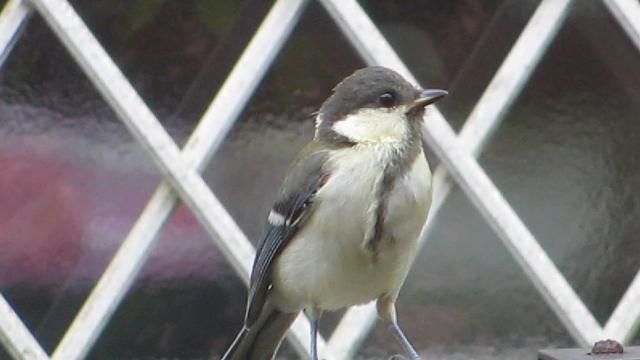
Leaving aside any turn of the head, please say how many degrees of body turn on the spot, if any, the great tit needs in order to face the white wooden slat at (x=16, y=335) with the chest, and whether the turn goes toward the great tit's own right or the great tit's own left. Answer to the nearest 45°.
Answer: approximately 180°

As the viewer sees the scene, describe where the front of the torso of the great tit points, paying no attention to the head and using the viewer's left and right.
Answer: facing the viewer and to the right of the viewer
